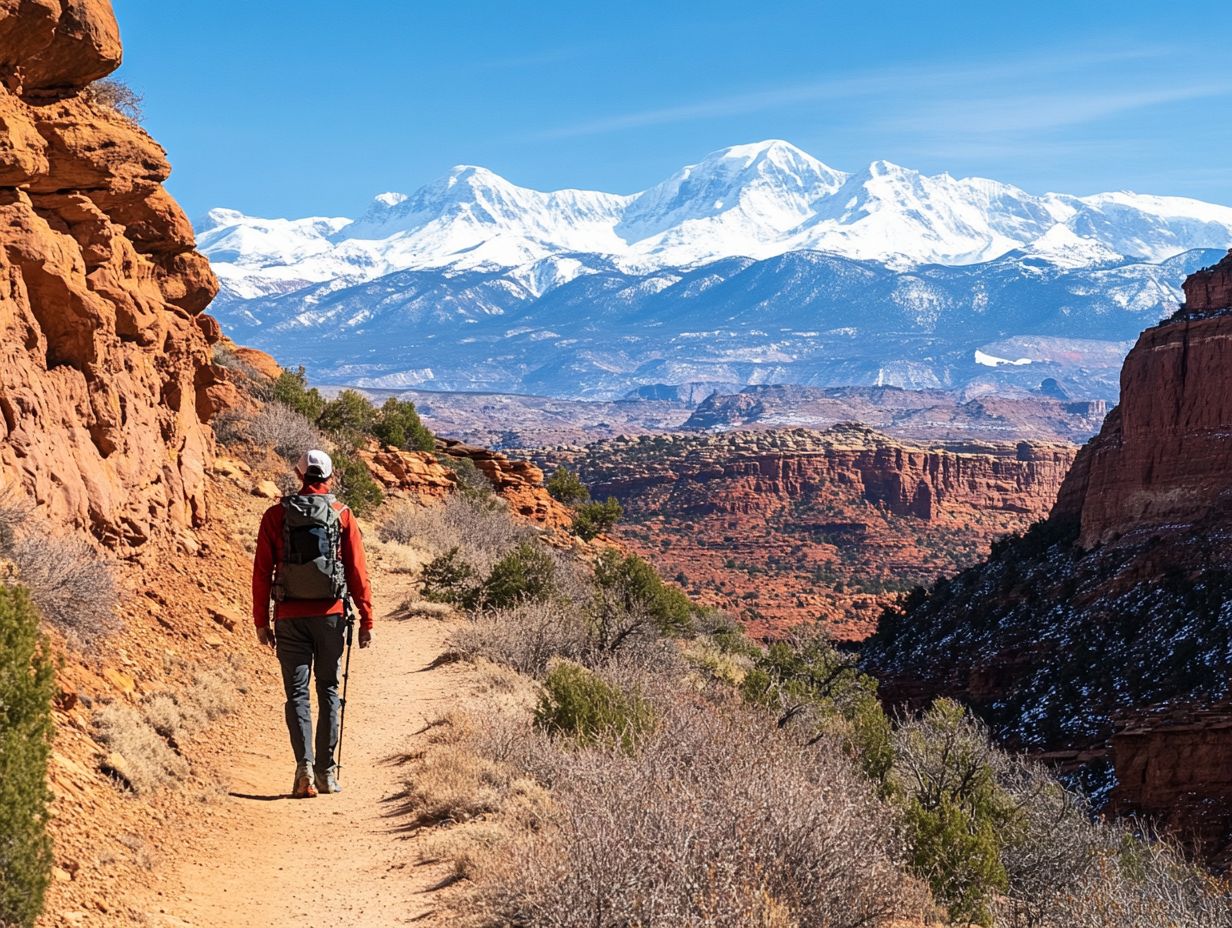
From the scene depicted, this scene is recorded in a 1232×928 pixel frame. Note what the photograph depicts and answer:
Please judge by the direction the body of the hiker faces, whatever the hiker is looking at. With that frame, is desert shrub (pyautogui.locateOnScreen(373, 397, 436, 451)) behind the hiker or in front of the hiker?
in front

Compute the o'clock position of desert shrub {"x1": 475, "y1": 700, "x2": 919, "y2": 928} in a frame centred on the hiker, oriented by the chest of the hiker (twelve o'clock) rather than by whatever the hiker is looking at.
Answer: The desert shrub is roughly at 5 o'clock from the hiker.

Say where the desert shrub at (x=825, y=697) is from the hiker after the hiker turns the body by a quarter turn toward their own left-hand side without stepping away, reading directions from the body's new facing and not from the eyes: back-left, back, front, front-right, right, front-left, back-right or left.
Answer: back-right

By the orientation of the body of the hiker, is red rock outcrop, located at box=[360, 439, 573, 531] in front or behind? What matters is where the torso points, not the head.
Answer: in front

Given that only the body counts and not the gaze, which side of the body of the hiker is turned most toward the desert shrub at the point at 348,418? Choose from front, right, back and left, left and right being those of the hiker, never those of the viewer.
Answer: front

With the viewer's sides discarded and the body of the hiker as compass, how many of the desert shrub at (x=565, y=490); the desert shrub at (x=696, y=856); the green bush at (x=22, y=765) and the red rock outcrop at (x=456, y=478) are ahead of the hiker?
2

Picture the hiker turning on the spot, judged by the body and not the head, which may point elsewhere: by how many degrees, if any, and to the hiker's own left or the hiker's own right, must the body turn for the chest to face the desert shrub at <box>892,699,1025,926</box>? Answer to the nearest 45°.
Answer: approximately 90° to the hiker's own right

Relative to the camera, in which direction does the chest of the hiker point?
away from the camera

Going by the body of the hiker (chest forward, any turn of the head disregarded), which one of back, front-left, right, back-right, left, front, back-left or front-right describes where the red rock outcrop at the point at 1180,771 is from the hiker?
front-right

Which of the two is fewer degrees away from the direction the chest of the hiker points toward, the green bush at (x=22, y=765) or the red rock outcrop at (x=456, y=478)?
the red rock outcrop
